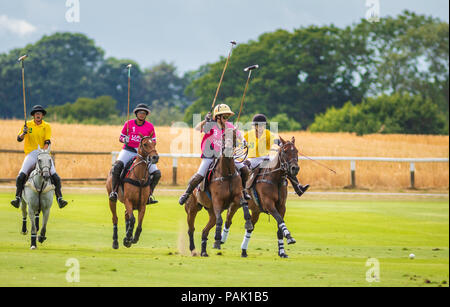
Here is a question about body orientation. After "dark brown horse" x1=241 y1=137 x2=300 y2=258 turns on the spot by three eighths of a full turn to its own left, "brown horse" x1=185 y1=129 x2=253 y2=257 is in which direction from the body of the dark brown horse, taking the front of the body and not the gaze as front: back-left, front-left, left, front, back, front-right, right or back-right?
back-left

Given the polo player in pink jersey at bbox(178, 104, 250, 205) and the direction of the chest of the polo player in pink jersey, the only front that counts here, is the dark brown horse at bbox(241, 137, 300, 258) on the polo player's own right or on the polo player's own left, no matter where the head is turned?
on the polo player's own left

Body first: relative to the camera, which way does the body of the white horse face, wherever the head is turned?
toward the camera

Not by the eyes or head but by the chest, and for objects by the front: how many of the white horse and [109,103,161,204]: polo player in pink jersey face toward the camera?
2

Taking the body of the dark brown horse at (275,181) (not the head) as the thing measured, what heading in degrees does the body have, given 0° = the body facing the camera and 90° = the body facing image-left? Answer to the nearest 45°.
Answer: approximately 315°

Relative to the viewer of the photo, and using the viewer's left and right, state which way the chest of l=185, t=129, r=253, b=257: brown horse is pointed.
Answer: facing the viewer and to the right of the viewer

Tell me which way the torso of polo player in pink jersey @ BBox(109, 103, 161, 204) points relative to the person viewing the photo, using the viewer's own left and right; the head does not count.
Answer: facing the viewer

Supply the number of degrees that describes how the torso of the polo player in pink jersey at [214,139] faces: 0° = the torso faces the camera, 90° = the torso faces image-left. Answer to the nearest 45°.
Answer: approximately 315°

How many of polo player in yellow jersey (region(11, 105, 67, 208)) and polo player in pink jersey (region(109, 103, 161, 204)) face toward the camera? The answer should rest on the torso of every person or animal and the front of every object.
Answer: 2

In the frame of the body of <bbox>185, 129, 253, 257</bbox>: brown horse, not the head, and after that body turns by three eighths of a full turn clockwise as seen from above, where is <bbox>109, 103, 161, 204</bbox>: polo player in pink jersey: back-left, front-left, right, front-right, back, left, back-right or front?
front
